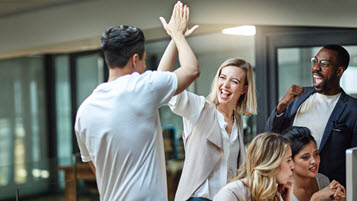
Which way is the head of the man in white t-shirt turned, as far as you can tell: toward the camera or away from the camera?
away from the camera

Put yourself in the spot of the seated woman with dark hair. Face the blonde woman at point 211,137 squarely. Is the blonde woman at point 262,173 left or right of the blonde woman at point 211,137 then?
left

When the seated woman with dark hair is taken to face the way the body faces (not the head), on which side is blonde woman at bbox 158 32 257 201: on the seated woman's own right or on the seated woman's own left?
on the seated woman's own right

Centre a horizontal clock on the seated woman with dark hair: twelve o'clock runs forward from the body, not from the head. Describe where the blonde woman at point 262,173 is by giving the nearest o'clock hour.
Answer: The blonde woman is roughly at 2 o'clock from the seated woman with dark hair.

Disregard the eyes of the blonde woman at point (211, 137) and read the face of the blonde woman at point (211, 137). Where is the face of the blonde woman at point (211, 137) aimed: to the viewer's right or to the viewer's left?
to the viewer's left

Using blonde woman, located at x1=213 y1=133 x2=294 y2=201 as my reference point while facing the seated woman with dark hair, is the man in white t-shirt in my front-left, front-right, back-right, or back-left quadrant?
back-left
